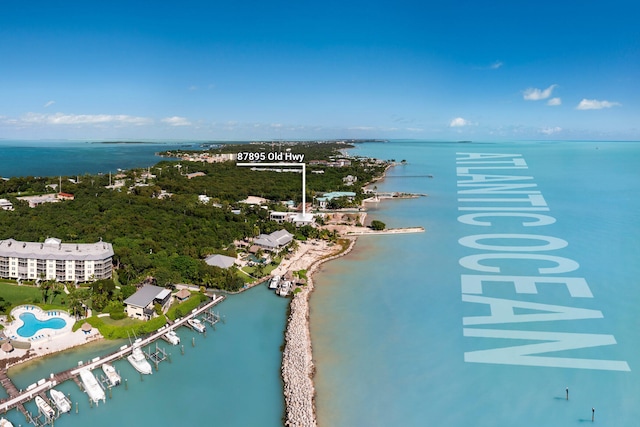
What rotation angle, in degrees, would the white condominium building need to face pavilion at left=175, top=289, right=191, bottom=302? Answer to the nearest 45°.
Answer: approximately 45° to its left

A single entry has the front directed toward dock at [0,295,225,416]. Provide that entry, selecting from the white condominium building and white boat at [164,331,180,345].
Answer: the white condominium building

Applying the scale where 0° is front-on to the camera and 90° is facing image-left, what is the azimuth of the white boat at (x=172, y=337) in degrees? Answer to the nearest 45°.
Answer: approximately 315°

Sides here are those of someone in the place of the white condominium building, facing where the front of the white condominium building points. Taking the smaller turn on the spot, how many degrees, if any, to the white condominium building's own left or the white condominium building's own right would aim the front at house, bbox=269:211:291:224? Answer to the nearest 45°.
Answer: approximately 135° to the white condominium building's own left

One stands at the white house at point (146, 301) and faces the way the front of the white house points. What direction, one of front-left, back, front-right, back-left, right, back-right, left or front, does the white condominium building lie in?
back

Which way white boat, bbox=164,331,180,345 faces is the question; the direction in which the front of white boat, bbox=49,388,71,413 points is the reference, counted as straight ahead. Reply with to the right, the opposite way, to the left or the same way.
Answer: the same way
